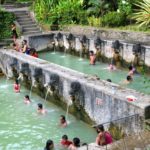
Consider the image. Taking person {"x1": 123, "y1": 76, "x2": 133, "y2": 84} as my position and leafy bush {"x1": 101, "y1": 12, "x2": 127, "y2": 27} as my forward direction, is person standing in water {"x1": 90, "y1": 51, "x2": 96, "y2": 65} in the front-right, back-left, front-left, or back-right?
front-left

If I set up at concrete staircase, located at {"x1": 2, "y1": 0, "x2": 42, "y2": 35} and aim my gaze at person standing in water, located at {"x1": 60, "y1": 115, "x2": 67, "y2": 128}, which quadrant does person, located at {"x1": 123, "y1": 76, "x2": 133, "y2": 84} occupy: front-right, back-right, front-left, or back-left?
front-left

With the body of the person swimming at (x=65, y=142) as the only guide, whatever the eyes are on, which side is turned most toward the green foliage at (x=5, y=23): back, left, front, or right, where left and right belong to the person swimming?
front

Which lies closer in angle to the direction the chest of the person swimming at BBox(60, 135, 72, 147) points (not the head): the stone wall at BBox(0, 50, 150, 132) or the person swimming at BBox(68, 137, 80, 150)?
the stone wall

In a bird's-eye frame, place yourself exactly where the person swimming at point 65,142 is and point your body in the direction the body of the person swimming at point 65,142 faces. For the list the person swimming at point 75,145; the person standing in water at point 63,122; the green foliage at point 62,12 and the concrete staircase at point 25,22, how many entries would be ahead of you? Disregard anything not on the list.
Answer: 3

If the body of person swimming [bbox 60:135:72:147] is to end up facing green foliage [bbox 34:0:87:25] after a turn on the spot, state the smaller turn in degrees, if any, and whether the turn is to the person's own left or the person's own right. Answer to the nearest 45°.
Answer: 0° — they already face it

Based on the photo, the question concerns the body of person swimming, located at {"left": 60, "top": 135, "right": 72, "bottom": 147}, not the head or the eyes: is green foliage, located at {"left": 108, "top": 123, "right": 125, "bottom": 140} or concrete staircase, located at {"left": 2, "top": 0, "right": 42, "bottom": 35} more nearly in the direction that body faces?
the concrete staircase

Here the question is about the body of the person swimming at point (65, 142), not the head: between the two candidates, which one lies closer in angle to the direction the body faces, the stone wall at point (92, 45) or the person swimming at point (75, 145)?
the stone wall

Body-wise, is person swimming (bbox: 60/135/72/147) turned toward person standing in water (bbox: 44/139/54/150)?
no

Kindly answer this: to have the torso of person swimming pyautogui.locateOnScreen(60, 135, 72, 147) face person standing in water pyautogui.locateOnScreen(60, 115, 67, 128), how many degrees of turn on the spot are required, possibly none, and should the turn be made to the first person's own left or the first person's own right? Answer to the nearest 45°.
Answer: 0° — they already face them

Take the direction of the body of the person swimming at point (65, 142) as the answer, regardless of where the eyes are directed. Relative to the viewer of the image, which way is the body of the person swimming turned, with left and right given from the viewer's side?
facing away from the viewer

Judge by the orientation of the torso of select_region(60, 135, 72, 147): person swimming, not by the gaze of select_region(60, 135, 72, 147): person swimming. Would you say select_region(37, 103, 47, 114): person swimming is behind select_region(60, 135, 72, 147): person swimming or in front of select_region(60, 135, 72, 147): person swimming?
in front

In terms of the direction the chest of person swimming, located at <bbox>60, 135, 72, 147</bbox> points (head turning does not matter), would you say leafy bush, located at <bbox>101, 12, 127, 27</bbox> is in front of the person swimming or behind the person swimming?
in front

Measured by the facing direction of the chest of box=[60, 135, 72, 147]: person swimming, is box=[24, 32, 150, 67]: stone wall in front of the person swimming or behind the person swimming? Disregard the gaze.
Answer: in front

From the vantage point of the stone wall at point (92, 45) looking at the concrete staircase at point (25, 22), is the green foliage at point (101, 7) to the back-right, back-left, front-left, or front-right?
front-right
